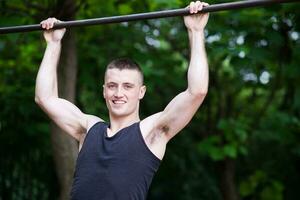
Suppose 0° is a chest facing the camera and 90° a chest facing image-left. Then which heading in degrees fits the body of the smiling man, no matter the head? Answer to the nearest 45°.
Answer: approximately 45°

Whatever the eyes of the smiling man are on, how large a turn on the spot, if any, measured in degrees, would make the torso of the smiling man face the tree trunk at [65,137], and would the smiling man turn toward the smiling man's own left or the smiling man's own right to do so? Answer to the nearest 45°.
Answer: approximately 135° to the smiling man's own right

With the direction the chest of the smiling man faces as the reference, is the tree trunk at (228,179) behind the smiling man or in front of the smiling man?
behind
